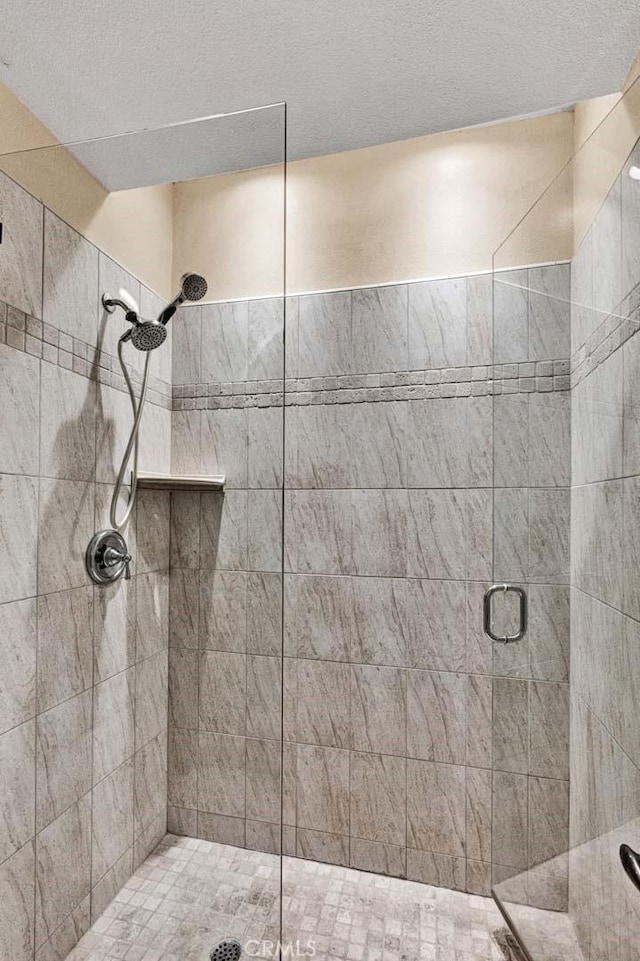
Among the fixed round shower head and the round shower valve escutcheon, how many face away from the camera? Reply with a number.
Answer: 0

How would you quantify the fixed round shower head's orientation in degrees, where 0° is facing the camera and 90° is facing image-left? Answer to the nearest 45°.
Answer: approximately 315°

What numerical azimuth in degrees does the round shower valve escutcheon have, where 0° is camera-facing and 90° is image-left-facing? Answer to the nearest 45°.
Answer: approximately 315°

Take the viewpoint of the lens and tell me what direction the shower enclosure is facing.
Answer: facing the viewer
